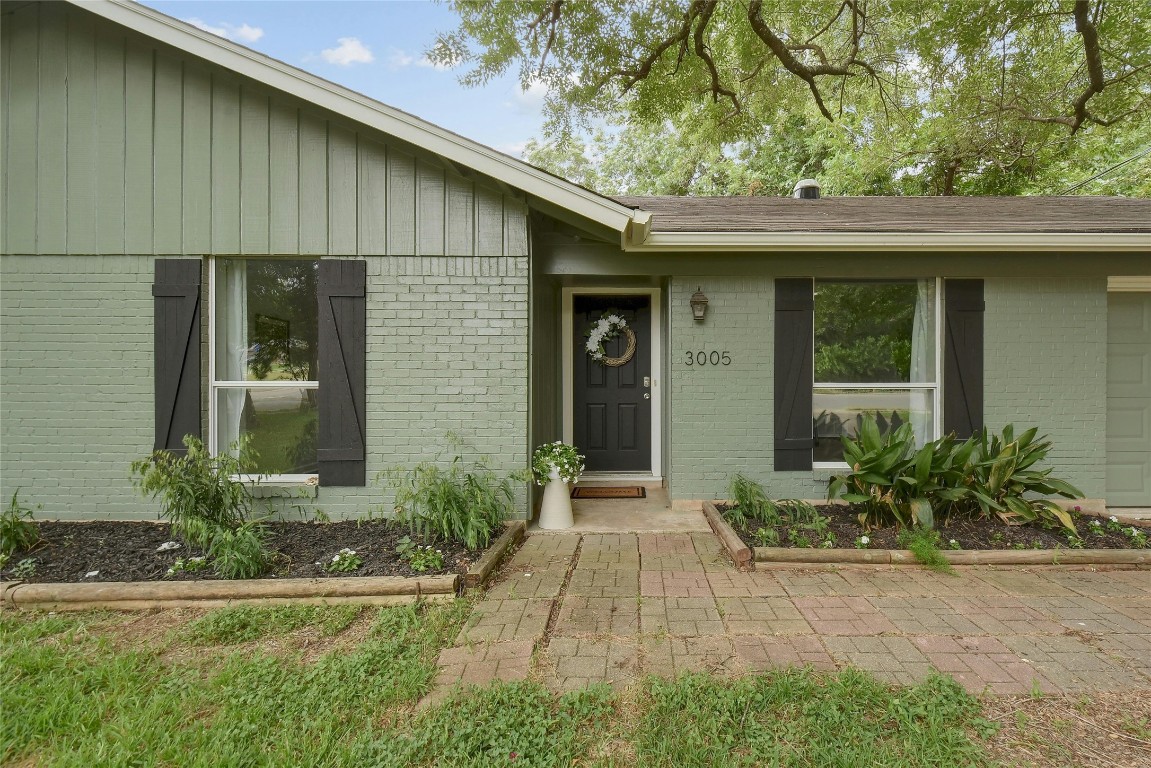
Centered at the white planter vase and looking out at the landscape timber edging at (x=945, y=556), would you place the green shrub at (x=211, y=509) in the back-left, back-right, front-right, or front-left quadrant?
back-right

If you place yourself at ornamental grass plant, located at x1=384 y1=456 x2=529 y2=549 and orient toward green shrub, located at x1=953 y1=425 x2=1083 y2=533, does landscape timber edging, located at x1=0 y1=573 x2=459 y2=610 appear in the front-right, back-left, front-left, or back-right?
back-right

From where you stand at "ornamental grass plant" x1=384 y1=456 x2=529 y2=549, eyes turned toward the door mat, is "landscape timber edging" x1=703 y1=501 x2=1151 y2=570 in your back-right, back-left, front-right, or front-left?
front-right

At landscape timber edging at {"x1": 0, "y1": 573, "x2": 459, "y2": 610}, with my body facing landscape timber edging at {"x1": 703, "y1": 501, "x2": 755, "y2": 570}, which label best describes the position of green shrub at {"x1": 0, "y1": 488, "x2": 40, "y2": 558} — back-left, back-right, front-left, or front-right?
back-left

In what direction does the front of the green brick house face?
toward the camera
